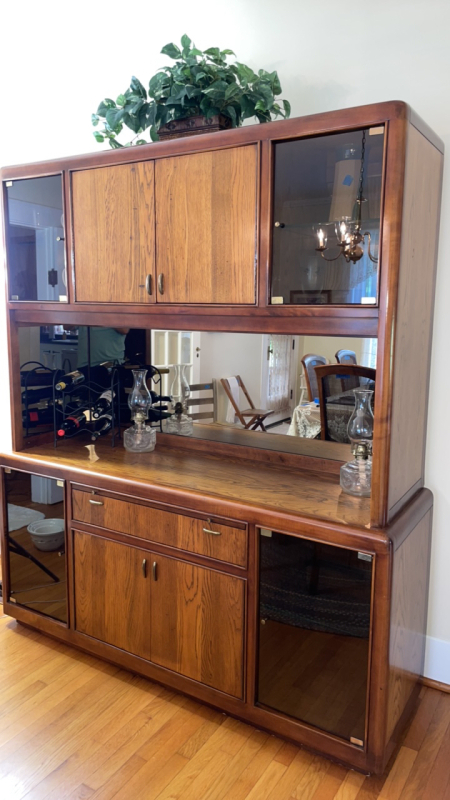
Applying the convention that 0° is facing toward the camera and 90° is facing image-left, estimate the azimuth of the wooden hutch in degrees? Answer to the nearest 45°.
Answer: approximately 45°
